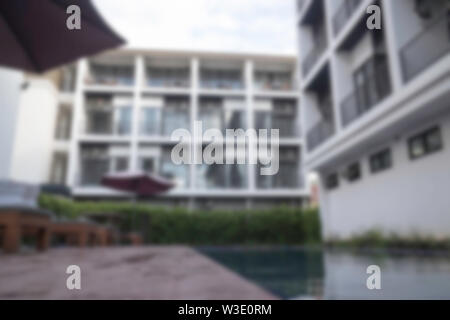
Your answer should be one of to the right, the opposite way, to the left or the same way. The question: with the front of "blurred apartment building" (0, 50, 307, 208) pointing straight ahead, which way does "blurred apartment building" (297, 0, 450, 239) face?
to the right

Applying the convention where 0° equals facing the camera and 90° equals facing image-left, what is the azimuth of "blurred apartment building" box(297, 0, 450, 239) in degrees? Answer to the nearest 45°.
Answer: approximately 45°

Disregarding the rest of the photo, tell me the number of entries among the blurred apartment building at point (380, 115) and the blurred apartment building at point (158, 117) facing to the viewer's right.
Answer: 0

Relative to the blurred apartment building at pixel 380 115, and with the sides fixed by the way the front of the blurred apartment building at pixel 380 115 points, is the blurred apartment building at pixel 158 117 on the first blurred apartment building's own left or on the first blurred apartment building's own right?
on the first blurred apartment building's own right

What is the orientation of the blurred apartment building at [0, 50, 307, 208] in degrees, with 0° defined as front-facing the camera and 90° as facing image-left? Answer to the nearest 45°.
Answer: approximately 0°
